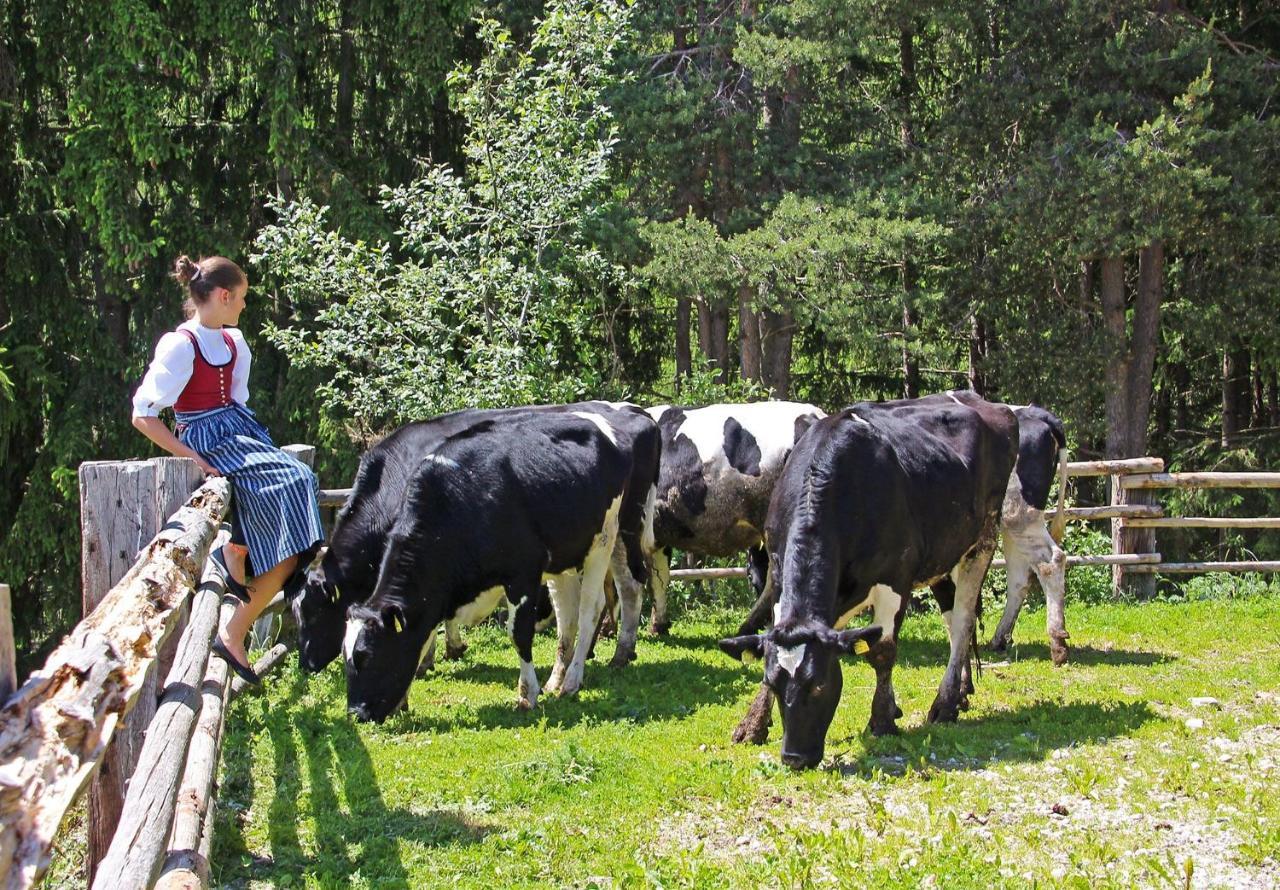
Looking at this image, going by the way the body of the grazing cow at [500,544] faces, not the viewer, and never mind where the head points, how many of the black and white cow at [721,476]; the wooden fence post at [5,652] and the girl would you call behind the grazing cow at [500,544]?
1

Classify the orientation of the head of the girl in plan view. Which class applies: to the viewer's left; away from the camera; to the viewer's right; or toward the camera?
to the viewer's right

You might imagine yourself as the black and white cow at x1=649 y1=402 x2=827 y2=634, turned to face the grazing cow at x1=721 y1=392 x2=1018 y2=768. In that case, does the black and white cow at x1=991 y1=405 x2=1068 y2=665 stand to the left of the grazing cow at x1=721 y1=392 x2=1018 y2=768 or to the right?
left

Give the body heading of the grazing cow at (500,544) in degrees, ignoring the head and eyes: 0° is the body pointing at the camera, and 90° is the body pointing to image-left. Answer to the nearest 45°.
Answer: approximately 45°

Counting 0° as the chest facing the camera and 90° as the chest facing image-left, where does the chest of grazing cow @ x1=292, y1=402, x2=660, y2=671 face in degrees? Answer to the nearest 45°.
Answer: approximately 90°

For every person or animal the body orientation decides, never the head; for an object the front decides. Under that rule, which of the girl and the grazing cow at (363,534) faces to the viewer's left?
the grazing cow

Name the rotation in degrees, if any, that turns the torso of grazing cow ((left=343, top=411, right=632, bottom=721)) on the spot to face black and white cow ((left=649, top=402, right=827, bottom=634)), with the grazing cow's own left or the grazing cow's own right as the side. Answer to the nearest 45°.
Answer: approximately 180°
